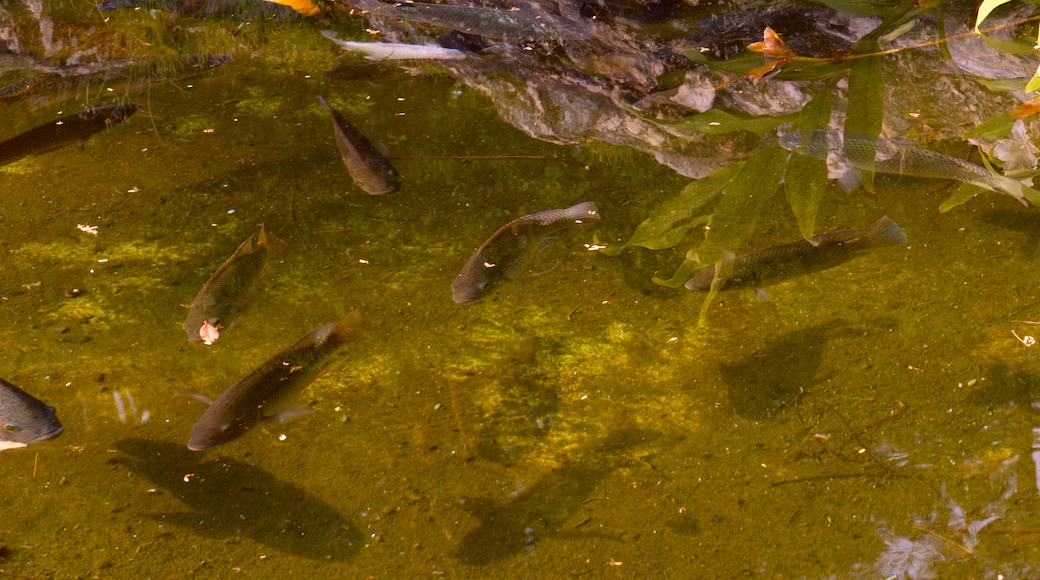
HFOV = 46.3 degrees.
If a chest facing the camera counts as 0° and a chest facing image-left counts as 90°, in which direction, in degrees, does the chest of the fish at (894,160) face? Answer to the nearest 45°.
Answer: approximately 90°

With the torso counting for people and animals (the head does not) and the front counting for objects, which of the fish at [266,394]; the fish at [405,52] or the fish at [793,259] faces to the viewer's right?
the fish at [405,52]

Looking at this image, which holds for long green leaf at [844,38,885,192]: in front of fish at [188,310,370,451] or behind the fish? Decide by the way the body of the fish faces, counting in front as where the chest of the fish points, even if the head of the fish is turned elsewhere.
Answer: behind

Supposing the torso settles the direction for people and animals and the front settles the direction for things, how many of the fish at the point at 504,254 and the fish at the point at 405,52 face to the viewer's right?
1

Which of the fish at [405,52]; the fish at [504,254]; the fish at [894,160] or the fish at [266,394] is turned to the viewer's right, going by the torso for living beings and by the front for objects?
the fish at [405,52]

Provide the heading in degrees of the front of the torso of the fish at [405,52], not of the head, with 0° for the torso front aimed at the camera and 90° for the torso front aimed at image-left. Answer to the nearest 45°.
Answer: approximately 270°

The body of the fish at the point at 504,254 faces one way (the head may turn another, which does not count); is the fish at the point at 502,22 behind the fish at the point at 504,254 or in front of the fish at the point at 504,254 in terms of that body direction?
behind

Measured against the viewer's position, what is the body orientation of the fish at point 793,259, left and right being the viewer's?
facing to the left of the viewer

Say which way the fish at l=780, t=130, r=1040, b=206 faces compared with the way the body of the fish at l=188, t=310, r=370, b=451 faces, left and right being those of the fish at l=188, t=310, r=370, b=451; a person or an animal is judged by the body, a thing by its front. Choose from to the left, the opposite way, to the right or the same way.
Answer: to the right
